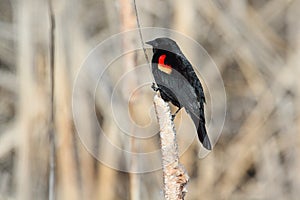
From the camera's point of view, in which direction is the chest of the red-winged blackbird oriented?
to the viewer's left
